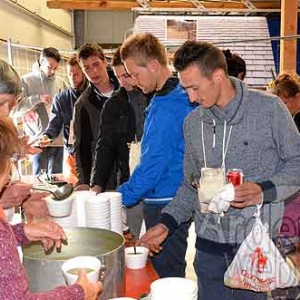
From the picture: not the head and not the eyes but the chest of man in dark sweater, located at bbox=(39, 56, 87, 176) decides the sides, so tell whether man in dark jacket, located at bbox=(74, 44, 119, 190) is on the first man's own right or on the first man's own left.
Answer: on the first man's own left

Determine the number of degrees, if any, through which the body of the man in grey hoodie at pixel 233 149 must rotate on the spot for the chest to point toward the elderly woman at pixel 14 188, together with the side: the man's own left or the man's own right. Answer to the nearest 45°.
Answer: approximately 45° to the man's own right

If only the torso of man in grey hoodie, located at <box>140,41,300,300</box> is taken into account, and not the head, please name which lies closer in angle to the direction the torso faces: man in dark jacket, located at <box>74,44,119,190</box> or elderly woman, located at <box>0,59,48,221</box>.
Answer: the elderly woman

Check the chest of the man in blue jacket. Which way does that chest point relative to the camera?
to the viewer's left

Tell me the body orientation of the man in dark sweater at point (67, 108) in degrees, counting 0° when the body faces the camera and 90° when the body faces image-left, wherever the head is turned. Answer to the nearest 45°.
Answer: approximately 45°

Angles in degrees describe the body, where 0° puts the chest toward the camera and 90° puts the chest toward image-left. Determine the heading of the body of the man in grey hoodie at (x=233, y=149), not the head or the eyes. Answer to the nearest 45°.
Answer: approximately 45°

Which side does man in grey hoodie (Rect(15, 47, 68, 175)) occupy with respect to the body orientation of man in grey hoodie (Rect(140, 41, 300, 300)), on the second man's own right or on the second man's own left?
on the second man's own right

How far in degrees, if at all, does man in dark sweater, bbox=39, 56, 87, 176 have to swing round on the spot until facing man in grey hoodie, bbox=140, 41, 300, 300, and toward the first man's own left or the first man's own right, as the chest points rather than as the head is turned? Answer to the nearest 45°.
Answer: approximately 45° to the first man's own left
